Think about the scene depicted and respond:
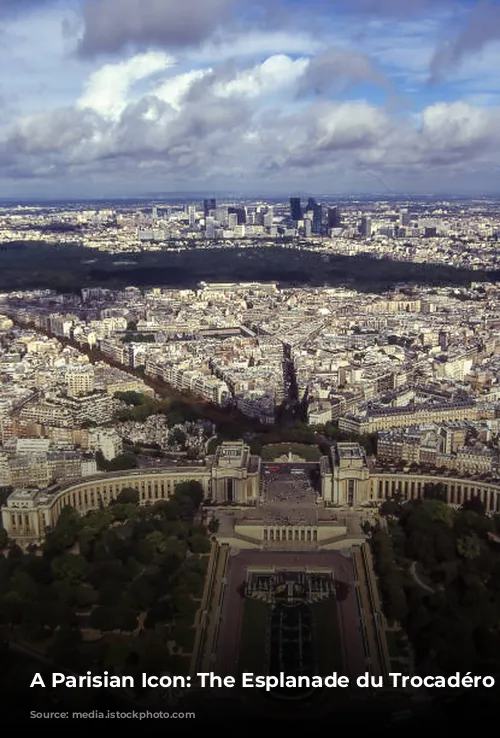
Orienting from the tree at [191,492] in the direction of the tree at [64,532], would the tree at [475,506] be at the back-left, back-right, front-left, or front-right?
back-left

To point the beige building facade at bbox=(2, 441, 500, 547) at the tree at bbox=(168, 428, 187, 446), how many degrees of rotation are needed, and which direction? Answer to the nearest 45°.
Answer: approximately 135° to its right

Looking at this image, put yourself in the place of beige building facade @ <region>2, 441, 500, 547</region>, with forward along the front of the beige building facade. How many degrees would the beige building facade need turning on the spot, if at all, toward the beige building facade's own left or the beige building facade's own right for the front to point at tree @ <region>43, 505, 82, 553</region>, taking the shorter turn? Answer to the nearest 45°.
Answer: approximately 45° to the beige building facade's own right

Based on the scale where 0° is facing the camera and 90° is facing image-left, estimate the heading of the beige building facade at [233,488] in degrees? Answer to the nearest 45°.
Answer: approximately 0°

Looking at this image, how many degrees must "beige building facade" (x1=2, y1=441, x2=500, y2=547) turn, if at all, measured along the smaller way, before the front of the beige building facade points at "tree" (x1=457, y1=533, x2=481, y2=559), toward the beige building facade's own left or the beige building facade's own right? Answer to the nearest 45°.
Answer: approximately 45° to the beige building facade's own left

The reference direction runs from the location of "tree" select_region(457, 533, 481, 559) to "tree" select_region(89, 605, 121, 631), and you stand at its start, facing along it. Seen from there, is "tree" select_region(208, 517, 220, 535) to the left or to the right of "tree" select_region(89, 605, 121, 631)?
right
